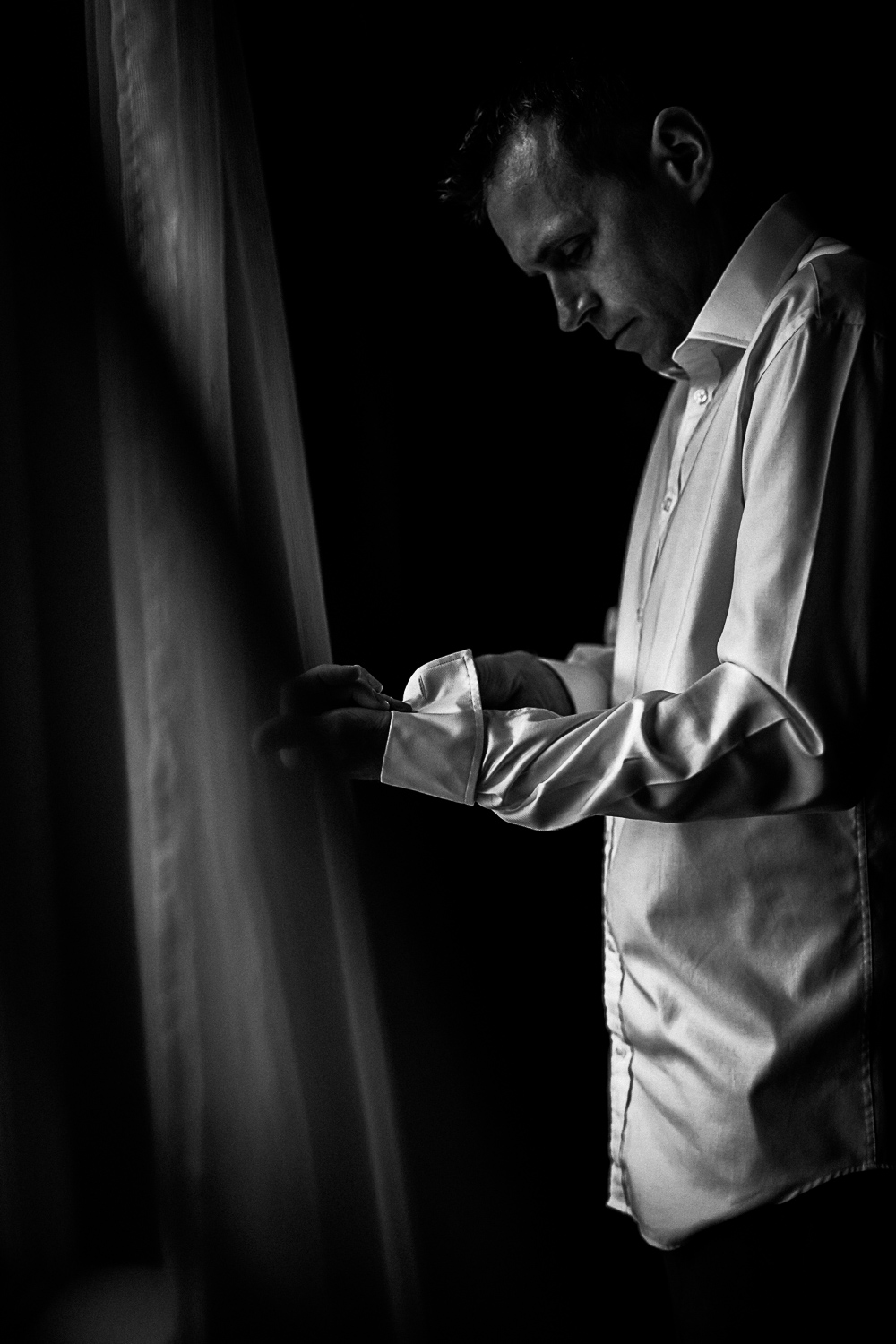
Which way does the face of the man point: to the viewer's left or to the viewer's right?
to the viewer's left

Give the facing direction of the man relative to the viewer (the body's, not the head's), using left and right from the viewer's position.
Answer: facing to the left of the viewer
